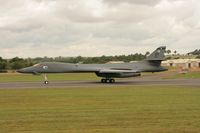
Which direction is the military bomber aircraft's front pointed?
to the viewer's left
